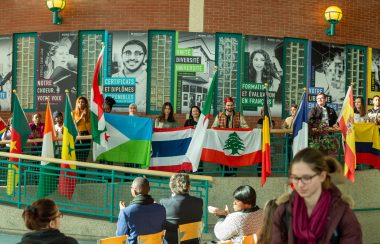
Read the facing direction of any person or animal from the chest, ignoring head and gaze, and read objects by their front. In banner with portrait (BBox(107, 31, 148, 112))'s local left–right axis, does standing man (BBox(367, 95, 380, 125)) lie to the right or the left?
on its left

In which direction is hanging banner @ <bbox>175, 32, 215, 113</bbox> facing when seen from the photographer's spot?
facing the viewer

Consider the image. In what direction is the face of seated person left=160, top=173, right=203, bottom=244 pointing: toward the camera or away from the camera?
away from the camera

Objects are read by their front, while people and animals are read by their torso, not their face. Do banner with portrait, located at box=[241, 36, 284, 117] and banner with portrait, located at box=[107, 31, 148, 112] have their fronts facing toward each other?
no

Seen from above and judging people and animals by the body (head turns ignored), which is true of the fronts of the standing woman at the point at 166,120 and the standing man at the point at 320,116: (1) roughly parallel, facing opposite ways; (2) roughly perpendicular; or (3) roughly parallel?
roughly parallel

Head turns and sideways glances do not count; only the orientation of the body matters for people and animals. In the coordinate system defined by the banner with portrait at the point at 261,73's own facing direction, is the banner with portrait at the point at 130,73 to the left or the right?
on its right

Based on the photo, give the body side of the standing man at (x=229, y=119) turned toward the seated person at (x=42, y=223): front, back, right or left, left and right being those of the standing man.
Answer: front

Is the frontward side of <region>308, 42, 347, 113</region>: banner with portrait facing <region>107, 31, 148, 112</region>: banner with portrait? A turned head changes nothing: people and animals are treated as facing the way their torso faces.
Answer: no

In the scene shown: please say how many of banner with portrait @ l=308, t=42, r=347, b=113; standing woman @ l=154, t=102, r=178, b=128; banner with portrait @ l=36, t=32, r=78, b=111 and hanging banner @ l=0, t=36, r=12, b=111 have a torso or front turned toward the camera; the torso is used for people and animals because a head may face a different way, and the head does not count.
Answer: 4

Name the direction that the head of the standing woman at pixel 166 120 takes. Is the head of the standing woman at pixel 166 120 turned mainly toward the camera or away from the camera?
toward the camera

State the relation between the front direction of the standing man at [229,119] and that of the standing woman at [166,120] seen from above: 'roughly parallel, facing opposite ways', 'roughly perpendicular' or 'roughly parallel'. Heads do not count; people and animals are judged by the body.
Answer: roughly parallel

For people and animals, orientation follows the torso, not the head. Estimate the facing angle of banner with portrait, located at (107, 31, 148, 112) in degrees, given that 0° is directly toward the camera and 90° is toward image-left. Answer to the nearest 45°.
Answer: approximately 0°

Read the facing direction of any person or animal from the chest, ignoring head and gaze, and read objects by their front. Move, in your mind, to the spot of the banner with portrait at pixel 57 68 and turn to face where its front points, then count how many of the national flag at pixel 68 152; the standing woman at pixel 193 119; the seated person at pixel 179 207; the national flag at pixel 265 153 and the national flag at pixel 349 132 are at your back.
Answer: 0

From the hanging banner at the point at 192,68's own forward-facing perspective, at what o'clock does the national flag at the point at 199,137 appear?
The national flag is roughly at 12 o'clock from the hanging banner.

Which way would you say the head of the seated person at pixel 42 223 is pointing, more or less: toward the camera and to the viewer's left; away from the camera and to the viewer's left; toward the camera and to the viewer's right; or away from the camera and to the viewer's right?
away from the camera and to the viewer's right

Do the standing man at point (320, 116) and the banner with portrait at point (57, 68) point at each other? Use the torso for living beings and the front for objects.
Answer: no

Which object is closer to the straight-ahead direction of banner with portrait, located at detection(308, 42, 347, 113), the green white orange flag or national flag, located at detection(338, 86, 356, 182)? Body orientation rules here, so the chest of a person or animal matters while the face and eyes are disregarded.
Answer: the national flag

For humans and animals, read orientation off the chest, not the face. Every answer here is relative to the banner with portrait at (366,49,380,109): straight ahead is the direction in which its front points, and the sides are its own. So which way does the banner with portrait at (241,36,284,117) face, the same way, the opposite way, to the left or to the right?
the same way

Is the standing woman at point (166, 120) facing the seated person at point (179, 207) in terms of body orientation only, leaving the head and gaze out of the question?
yes

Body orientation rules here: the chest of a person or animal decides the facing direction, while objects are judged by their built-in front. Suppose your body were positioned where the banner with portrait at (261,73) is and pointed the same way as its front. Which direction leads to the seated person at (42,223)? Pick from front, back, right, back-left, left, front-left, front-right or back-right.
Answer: front
